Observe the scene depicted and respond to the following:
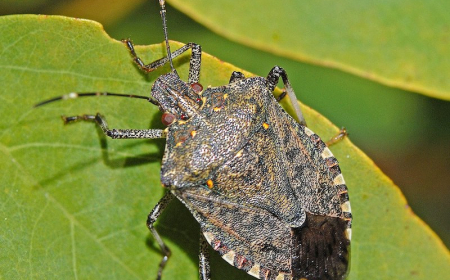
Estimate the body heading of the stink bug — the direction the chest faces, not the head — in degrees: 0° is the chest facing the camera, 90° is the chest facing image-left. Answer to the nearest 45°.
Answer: approximately 135°
